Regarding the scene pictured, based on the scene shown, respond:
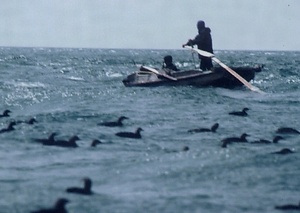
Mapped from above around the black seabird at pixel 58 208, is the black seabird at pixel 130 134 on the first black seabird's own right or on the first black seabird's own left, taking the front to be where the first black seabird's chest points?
on the first black seabird's own left

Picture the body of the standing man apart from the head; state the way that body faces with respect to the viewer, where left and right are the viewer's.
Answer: facing to the left of the viewer

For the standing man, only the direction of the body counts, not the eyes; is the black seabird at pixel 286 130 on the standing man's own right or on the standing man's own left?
on the standing man's own left

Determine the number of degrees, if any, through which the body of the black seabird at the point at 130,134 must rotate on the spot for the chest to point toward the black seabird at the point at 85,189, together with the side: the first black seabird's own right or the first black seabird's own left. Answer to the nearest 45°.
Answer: approximately 90° to the first black seabird's own right

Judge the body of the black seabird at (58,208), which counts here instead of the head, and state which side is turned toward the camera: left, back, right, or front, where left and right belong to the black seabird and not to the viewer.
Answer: right

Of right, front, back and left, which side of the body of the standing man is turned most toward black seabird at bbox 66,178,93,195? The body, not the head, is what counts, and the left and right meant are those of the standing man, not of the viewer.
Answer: left
